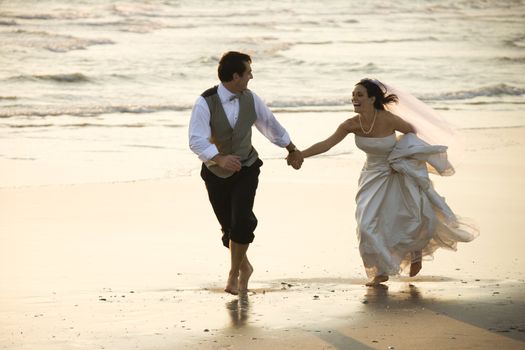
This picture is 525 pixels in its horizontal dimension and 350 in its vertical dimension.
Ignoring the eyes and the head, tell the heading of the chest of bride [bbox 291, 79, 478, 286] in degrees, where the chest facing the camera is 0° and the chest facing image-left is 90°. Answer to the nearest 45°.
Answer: approximately 45°

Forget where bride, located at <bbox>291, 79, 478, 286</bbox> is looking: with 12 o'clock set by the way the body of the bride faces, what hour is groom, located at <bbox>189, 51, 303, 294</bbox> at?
The groom is roughly at 1 o'clock from the bride.

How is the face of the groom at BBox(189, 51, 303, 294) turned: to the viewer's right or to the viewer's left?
to the viewer's right
